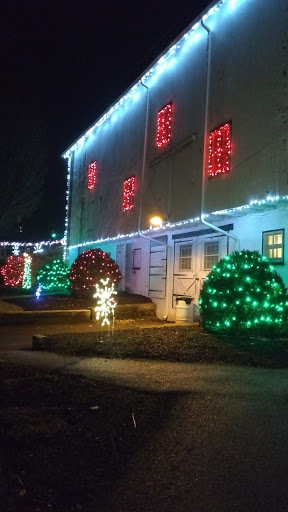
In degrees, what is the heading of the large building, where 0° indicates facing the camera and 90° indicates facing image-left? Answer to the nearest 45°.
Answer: approximately 45°

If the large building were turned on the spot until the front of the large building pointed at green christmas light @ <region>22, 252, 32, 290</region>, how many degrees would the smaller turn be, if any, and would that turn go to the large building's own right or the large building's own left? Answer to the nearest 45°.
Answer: approximately 90° to the large building's own right

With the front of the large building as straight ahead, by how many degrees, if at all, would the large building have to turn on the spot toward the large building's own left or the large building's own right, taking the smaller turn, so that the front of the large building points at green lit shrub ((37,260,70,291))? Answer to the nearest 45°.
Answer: approximately 90° to the large building's own right
